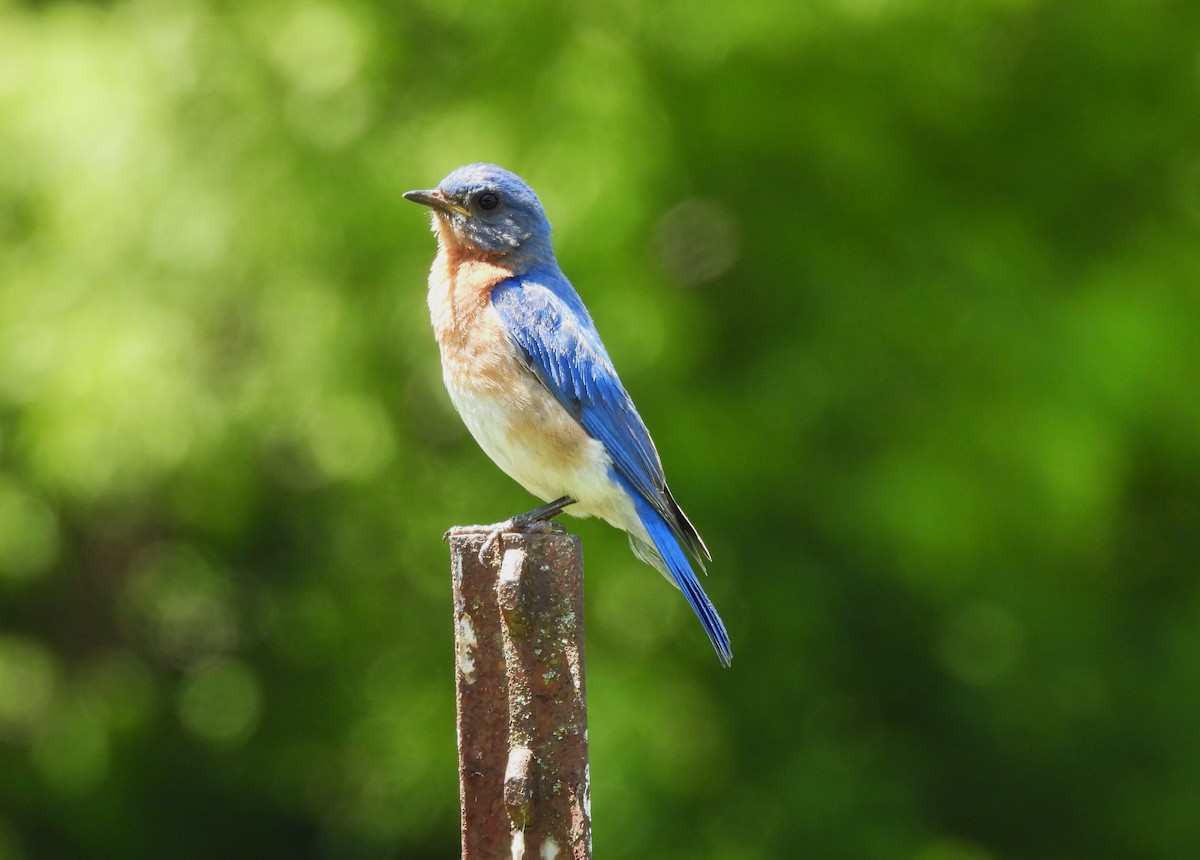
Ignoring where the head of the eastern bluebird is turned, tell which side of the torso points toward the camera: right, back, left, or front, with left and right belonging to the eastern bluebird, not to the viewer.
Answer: left
